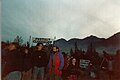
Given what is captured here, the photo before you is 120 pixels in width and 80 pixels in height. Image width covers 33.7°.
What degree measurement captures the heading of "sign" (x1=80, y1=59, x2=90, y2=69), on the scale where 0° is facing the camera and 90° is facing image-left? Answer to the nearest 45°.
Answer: approximately 0°

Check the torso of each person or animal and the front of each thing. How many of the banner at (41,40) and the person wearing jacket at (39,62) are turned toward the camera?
2
